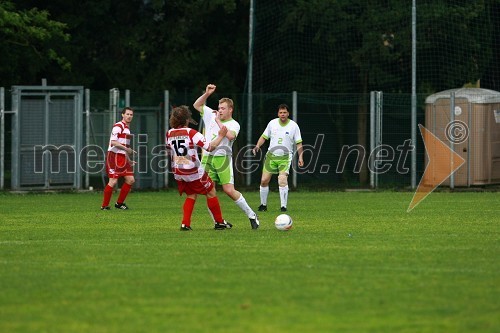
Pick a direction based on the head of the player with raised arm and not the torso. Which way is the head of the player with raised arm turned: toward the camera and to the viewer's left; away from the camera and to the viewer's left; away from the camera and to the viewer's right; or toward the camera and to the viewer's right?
toward the camera and to the viewer's left

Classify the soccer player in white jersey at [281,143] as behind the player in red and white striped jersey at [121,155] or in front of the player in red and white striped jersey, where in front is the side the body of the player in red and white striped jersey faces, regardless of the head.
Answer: in front

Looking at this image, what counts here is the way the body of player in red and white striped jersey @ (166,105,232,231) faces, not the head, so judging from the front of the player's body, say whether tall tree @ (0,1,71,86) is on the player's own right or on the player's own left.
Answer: on the player's own left

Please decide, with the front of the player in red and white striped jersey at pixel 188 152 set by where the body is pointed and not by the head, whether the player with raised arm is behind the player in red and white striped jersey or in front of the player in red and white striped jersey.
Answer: in front

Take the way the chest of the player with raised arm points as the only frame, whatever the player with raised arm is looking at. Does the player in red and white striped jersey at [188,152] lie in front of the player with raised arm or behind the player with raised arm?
in front

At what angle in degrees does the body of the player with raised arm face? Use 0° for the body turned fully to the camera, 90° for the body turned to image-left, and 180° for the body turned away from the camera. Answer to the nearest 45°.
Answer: approximately 45°

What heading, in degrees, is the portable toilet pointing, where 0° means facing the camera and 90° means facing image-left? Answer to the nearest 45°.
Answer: approximately 45°

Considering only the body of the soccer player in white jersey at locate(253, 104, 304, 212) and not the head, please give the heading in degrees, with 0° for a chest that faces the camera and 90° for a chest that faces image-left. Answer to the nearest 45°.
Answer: approximately 0°

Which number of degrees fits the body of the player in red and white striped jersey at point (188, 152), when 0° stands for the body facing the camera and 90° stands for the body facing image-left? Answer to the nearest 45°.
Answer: approximately 225°

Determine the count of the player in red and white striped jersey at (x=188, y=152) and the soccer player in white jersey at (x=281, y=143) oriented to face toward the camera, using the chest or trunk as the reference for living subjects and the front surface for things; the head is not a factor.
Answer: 1

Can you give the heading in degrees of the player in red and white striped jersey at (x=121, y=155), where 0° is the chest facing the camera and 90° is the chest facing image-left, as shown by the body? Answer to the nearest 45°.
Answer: approximately 315°
